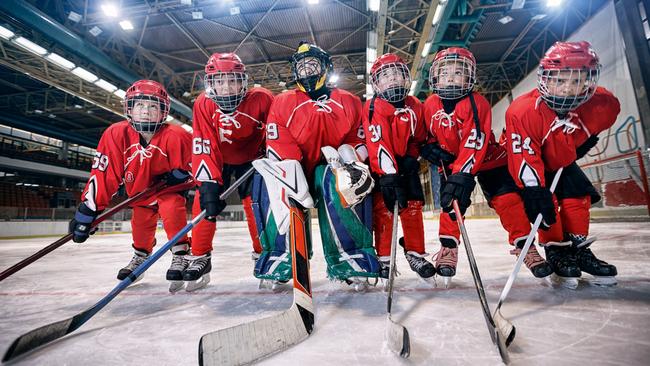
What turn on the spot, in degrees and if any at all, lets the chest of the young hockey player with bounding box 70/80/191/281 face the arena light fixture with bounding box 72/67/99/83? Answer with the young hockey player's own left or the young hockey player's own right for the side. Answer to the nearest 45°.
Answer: approximately 180°

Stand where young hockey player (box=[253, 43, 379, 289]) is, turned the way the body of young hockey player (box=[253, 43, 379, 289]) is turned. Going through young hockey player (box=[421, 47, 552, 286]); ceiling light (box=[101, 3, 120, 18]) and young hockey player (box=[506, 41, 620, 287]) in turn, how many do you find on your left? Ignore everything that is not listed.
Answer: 2

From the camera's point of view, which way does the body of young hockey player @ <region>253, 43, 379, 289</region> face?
toward the camera

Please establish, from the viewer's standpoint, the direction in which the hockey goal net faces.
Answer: facing the viewer and to the left of the viewer

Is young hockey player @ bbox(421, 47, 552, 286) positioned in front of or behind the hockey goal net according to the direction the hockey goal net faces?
in front

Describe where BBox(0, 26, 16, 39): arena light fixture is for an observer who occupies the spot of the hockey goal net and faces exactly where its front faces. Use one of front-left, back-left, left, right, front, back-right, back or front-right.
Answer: front

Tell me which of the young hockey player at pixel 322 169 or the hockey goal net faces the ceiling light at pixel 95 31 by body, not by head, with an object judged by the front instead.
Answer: the hockey goal net

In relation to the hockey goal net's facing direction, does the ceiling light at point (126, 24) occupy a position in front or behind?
in front

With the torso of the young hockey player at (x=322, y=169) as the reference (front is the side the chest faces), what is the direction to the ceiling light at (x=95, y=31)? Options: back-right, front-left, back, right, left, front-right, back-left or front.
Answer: back-right

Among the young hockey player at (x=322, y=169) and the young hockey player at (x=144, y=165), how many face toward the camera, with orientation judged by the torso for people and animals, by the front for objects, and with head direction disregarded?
2

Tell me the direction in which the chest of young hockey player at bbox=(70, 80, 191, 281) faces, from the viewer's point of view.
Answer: toward the camera

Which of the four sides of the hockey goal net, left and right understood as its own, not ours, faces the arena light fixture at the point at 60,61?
front

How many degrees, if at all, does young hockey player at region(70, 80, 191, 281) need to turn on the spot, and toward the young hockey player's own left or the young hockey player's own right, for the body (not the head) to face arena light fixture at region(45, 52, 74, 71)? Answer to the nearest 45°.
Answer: approximately 180°
